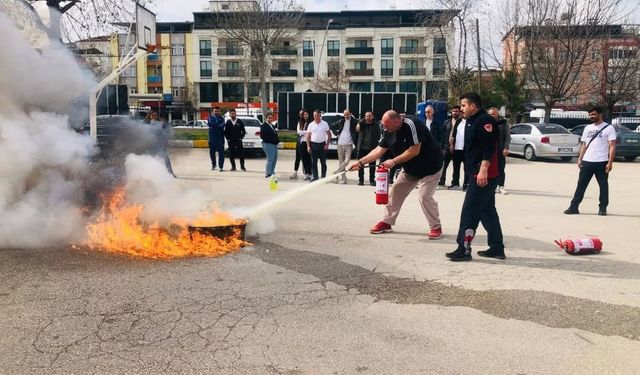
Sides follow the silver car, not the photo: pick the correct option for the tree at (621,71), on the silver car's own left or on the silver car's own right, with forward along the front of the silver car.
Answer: on the silver car's own right

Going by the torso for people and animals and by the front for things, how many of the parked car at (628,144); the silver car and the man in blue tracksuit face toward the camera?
1

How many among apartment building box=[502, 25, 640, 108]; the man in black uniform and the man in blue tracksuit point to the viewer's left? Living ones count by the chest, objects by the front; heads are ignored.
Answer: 1

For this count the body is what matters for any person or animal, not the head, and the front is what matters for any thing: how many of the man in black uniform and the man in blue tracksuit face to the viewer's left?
1

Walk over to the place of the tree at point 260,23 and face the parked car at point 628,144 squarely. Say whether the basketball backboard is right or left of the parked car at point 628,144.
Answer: right

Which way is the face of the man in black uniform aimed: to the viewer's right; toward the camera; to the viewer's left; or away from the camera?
to the viewer's left

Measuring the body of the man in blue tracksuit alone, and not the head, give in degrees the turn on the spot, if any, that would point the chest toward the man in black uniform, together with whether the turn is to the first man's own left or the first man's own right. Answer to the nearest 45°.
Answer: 0° — they already face them

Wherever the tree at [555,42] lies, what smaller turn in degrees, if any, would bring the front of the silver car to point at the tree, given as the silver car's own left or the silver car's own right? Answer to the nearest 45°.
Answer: approximately 45° to the silver car's own right

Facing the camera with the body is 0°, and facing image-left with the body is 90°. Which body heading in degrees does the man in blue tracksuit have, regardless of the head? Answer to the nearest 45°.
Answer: approximately 0°

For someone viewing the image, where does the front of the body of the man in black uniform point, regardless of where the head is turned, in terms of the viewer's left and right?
facing to the left of the viewer

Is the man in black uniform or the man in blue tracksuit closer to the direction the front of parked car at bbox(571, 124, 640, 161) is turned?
the man in blue tracksuit
